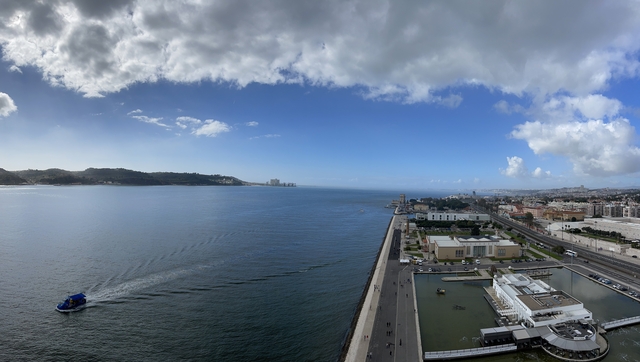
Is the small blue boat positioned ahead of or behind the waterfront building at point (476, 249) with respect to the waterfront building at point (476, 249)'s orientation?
ahead

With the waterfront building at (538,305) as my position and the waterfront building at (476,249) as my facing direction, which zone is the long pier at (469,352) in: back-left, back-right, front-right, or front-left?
back-left

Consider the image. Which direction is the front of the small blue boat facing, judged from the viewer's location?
facing the viewer and to the left of the viewer

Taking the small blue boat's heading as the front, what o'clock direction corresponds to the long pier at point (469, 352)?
The long pier is roughly at 9 o'clock from the small blue boat.

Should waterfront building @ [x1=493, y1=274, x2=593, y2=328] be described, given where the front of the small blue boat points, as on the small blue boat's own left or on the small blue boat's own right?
on the small blue boat's own left

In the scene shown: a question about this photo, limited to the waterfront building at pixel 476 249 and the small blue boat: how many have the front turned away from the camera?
0

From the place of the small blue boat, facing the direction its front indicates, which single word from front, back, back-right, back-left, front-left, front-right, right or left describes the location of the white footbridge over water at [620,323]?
left
